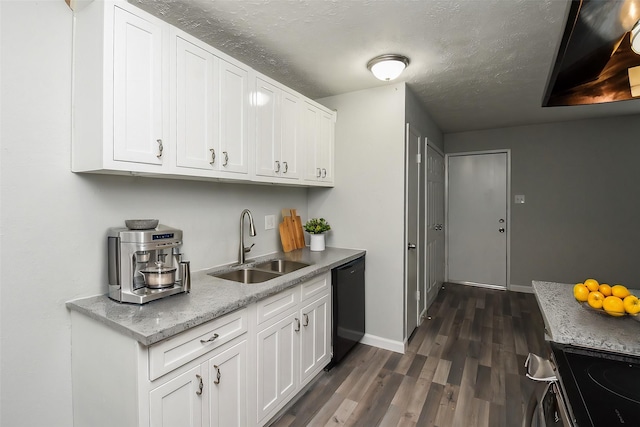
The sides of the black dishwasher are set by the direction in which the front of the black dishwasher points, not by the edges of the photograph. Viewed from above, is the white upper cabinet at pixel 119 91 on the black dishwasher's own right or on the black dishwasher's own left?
on the black dishwasher's own right

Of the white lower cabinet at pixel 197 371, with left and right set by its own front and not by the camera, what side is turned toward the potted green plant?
left

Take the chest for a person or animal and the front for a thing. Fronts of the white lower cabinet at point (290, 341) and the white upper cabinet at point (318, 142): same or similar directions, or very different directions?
same or similar directions

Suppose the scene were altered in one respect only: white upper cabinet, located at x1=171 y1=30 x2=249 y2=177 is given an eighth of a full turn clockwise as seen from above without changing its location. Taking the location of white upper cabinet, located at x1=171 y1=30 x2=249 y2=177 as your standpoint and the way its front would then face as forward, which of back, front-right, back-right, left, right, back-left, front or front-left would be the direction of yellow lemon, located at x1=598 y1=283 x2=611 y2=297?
front-left

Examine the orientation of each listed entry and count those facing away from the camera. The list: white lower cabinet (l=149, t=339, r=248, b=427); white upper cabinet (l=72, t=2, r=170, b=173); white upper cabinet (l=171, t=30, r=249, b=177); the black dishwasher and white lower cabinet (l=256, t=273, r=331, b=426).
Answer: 0

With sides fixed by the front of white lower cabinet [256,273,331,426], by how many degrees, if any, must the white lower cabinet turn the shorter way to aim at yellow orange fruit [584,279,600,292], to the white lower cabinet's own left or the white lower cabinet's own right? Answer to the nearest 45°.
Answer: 0° — it already faces it

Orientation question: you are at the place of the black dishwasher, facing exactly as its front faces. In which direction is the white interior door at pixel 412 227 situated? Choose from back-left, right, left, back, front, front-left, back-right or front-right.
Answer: left

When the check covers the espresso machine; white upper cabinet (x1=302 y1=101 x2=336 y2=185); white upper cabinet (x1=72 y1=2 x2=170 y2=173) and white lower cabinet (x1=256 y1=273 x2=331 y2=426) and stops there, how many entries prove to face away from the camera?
0

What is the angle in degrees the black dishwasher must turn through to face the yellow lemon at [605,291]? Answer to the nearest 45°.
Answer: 0° — it already faces it

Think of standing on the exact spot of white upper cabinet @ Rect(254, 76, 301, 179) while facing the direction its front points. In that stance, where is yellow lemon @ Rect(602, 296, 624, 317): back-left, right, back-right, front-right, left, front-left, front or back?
front

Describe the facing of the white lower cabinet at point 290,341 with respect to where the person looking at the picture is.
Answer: facing the viewer and to the right of the viewer

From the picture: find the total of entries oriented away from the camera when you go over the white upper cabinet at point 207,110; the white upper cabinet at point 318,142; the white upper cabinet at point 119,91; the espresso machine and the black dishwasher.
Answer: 0

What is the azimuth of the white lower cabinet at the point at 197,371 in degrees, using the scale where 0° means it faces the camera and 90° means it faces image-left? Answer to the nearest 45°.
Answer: approximately 315°

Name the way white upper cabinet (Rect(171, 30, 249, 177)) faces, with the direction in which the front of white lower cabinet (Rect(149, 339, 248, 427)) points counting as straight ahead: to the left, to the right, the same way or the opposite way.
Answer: the same way

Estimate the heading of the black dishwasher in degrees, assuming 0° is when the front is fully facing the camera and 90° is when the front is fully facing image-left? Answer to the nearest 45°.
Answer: approximately 315°

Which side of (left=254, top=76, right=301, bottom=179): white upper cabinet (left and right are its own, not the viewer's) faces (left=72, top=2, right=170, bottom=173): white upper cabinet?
right

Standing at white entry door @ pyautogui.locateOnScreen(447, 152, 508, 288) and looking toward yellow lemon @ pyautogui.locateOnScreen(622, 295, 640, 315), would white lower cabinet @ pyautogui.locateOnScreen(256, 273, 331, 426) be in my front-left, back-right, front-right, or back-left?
front-right

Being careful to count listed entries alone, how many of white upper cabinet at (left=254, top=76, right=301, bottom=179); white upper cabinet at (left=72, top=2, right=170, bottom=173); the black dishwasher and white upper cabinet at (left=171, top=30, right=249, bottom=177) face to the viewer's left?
0

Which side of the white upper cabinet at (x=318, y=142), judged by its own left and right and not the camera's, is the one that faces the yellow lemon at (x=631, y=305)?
front

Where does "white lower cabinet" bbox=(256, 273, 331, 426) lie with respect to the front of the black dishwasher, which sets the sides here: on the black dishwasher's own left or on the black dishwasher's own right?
on the black dishwasher's own right

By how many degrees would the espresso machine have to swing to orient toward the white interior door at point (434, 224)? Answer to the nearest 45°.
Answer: approximately 45° to its left
